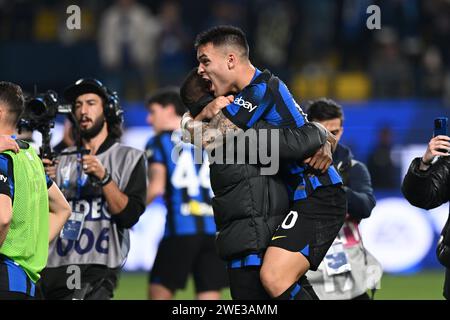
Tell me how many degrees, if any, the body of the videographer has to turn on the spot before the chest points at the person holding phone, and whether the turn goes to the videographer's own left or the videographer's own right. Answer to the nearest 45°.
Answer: approximately 90° to the videographer's own left
